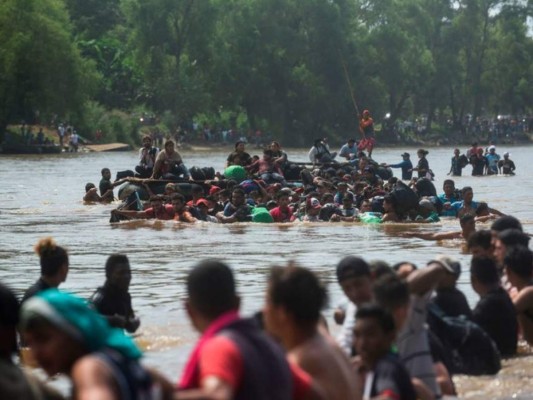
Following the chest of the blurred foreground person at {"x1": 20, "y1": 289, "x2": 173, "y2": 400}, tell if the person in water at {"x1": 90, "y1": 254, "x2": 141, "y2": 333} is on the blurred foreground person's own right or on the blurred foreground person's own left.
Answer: on the blurred foreground person's own right

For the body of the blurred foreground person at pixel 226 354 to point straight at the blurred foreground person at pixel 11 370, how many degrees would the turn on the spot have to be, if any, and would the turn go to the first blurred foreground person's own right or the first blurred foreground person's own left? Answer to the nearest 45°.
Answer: approximately 45° to the first blurred foreground person's own left

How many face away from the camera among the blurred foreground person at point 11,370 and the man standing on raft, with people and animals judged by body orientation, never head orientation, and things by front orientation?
1

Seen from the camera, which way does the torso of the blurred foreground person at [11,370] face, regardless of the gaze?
away from the camera

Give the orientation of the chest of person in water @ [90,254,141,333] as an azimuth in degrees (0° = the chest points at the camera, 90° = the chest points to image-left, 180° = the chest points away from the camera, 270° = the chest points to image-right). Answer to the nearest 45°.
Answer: approximately 315°

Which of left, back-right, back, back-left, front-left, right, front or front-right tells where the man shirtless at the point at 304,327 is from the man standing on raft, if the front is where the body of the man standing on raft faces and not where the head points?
front-left
